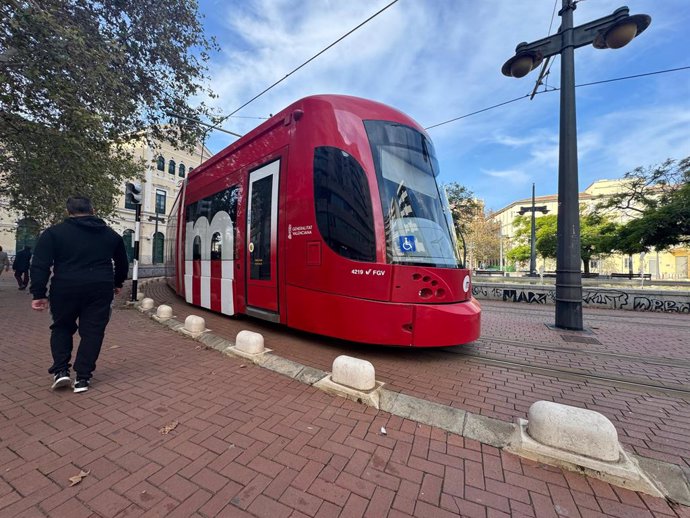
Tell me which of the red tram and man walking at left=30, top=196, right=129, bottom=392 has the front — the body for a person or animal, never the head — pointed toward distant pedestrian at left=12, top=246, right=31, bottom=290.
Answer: the man walking

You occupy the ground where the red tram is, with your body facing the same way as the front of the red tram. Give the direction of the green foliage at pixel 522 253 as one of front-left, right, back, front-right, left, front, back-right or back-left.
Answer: left

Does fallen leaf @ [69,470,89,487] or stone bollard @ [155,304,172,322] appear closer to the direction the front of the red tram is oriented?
the fallen leaf

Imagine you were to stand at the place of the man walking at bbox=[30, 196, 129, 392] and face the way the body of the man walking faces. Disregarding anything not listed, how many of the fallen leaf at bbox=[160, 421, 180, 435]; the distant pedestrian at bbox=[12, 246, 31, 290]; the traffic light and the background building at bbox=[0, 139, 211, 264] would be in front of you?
3

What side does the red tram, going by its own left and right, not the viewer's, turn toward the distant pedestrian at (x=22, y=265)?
back

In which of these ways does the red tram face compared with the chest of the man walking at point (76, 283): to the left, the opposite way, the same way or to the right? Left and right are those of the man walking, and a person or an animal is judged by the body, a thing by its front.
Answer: the opposite way

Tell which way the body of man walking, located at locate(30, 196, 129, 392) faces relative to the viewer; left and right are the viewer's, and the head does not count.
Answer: facing away from the viewer

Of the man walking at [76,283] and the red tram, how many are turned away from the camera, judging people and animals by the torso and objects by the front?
1

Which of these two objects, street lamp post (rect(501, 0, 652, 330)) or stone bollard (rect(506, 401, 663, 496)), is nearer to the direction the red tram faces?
the stone bollard

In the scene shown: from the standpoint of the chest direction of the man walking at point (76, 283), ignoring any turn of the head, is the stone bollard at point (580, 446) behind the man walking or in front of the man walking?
behind

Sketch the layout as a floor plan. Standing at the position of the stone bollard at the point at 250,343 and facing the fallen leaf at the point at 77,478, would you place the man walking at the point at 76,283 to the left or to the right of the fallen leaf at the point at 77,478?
right

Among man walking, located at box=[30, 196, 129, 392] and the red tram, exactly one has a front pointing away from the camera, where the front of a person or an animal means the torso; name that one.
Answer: the man walking

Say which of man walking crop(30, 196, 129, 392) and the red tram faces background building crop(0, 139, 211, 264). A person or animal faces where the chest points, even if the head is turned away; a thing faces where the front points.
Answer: the man walking

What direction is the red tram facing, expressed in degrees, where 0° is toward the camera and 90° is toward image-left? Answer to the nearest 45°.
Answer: approximately 315°

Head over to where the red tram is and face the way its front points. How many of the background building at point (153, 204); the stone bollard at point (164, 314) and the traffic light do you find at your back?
3

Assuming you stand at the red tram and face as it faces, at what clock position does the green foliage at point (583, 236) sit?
The green foliage is roughly at 9 o'clock from the red tram.

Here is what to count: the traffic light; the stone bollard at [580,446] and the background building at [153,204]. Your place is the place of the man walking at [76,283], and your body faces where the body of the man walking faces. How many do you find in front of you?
2

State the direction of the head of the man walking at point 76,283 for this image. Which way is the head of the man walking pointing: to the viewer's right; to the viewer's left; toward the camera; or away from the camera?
away from the camera

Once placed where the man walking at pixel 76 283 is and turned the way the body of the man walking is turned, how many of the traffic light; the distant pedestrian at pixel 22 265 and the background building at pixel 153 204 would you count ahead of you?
3
